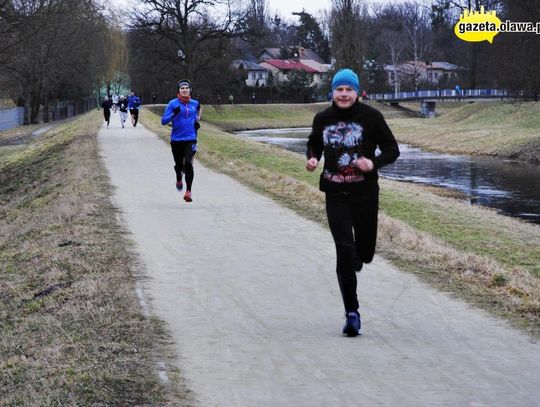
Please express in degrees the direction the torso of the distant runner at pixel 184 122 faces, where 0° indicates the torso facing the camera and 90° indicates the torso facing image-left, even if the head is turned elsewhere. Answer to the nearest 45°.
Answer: approximately 0°

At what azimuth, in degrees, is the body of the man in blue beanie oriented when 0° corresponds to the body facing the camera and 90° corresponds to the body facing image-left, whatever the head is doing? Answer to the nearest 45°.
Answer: approximately 0°

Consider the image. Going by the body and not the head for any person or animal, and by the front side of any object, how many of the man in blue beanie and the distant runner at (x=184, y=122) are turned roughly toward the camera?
2

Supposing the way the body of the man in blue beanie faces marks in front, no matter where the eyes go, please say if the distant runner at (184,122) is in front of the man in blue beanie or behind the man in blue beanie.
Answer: behind

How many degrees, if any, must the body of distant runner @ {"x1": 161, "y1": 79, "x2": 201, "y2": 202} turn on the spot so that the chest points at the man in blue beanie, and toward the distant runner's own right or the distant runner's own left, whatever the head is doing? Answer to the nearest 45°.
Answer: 0° — they already face them
